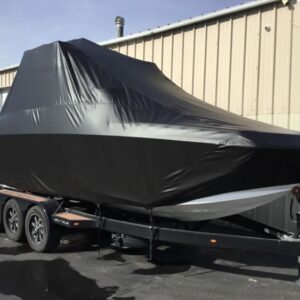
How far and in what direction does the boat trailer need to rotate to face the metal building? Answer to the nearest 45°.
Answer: approximately 90° to its left

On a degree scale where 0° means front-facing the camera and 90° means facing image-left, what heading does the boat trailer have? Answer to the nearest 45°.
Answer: approximately 315°
